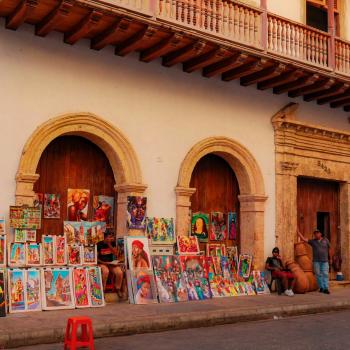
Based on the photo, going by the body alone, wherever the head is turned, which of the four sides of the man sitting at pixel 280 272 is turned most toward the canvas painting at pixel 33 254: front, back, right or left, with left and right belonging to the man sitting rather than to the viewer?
right

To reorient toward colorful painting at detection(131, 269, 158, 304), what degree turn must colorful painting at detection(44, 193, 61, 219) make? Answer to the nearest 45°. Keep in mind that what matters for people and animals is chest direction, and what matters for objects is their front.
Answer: approximately 90° to its left

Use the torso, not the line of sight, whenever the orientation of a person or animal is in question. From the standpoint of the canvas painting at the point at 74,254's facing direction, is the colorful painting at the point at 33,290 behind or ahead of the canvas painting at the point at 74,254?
ahead

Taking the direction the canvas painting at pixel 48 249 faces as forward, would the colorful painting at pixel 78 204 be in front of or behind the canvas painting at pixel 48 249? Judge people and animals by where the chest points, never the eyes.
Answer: behind

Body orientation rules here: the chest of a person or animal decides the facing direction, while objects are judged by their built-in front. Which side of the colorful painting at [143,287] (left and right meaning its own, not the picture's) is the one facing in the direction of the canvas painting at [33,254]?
right

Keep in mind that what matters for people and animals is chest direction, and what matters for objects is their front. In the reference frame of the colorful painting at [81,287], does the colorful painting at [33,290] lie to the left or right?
on its right

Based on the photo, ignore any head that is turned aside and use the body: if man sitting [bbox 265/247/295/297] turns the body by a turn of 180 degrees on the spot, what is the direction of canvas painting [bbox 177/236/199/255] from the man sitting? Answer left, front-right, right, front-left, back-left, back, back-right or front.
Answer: left

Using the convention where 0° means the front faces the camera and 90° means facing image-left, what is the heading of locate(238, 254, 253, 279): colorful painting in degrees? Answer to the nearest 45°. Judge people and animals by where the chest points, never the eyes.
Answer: approximately 0°
